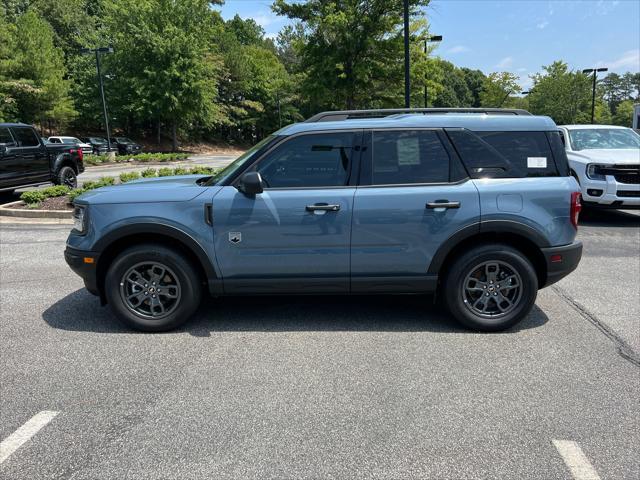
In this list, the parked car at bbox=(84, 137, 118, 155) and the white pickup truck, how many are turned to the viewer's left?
0

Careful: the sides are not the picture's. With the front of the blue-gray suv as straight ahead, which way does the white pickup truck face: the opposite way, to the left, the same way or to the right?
to the left

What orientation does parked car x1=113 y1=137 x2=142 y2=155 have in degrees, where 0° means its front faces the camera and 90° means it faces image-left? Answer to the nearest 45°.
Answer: approximately 315°

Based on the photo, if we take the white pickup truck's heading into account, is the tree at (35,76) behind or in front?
behind

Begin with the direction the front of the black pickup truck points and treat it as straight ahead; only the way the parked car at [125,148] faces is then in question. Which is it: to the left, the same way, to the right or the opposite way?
to the left

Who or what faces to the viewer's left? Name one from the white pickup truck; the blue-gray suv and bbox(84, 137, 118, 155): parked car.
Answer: the blue-gray suv

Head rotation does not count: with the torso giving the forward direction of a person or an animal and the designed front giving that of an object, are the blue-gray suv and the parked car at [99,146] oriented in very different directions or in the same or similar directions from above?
very different directions

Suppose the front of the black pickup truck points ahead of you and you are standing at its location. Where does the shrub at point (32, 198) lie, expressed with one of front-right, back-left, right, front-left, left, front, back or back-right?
front-left

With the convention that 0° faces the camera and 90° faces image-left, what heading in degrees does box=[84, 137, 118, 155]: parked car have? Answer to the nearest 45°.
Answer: approximately 315°

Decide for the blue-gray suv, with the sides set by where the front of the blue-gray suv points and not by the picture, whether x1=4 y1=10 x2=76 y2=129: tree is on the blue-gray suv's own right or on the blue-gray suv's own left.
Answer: on the blue-gray suv's own right

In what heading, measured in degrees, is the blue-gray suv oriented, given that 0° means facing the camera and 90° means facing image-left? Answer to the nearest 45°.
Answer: approximately 90°

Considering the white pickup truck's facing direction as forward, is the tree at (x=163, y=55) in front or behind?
behind
